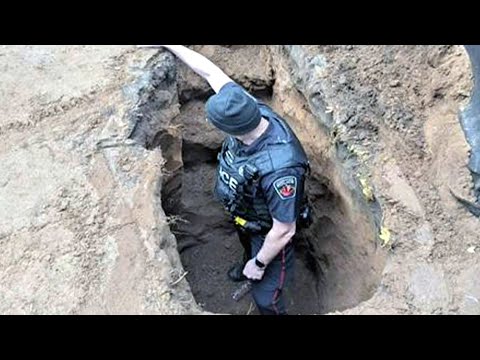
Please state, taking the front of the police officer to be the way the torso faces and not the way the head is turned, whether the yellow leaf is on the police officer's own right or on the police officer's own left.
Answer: on the police officer's own left

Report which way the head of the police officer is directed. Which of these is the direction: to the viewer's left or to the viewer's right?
to the viewer's left

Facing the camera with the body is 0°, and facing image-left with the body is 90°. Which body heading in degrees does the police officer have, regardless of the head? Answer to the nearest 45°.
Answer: approximately 45°
